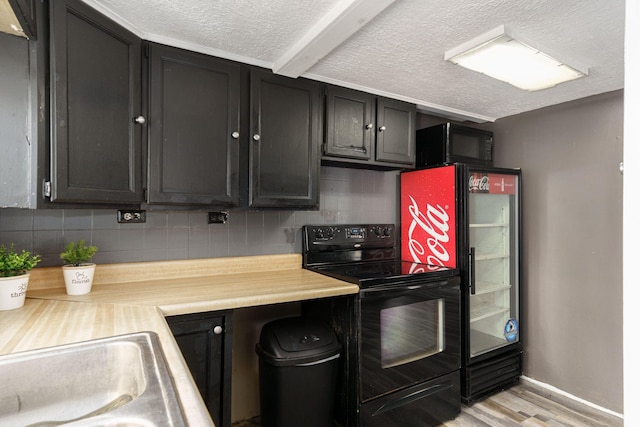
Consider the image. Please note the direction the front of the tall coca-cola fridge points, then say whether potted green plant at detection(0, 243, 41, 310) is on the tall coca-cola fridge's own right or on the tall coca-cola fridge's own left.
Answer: on the tall coca-cola fridge's own right

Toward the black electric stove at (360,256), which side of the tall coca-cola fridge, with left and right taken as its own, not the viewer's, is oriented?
right

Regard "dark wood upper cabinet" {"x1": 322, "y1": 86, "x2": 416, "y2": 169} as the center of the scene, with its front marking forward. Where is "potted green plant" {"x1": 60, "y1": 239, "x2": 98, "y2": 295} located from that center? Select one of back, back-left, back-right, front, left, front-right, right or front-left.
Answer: right

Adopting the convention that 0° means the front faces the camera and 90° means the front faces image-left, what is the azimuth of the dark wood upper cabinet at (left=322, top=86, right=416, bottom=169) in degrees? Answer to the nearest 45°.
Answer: approximately 315°

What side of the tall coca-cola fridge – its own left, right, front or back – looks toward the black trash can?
right

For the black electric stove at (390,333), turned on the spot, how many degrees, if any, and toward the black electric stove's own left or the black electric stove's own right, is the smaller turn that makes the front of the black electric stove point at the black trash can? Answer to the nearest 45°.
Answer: approximately 90° to the black electric stove's own right

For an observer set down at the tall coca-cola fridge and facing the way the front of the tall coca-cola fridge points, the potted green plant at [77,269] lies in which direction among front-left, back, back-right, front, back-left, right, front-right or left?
right

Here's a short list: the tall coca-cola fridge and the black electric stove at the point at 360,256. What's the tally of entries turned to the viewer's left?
0

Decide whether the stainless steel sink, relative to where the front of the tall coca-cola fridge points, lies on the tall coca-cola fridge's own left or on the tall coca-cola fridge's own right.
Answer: on the tall coca-cola fridge's own right

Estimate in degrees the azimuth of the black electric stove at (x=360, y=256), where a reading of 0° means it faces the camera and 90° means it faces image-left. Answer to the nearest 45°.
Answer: approximately 315°

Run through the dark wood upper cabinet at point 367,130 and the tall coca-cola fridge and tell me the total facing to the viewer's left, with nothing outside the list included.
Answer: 0
